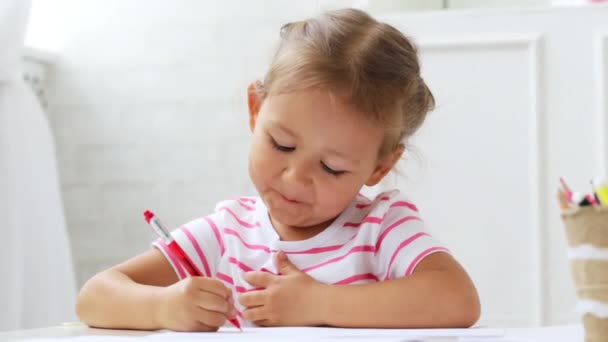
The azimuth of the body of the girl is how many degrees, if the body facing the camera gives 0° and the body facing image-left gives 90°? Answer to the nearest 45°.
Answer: approximately 0°

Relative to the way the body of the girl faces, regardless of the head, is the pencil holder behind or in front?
in front

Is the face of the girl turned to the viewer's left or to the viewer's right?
to the viewer's left

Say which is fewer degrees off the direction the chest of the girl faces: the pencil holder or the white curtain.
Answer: the pencil holder

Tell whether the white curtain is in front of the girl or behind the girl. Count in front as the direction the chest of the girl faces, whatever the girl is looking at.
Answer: behind
